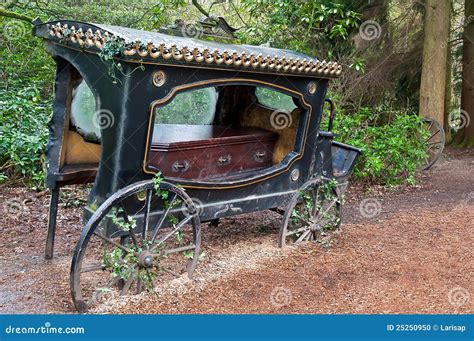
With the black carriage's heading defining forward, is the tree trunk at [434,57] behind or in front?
in front

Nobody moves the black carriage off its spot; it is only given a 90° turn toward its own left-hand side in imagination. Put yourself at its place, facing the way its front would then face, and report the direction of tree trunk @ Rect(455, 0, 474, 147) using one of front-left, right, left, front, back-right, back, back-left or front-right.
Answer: right

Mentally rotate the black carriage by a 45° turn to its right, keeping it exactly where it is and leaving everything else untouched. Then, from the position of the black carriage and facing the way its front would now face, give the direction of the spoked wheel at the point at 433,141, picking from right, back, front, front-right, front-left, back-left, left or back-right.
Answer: front-left

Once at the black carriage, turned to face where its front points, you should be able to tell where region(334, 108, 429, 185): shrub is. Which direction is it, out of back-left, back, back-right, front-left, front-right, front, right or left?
front

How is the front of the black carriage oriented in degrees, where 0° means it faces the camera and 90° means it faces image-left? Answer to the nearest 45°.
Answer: approximately 225°

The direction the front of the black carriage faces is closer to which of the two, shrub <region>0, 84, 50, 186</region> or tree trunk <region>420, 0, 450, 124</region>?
the tree trunk
